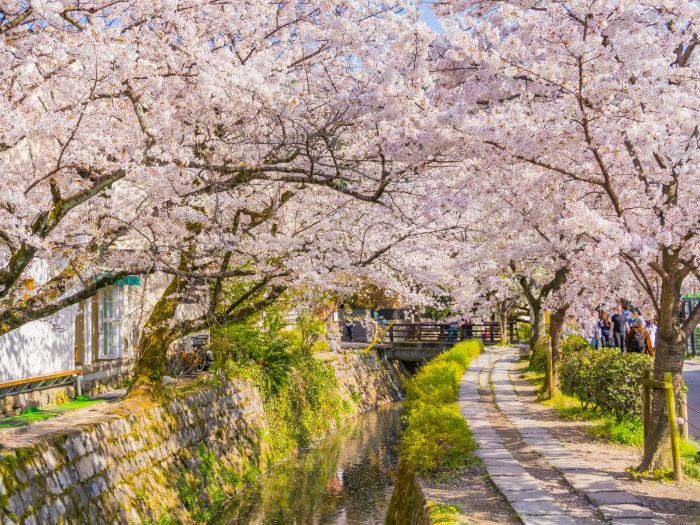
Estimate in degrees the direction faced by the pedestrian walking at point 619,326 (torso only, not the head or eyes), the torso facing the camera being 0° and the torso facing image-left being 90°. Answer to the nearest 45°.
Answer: approximately 0°

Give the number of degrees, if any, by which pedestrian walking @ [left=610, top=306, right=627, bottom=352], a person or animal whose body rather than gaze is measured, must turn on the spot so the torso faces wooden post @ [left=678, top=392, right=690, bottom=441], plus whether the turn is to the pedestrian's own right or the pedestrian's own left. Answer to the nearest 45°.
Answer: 0° — they already face it

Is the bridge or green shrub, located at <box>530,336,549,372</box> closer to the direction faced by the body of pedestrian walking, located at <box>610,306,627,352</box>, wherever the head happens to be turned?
the green shrub

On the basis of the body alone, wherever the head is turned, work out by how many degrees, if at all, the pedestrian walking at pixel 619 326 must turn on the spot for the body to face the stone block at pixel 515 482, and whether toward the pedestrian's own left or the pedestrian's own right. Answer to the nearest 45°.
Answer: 0° — they already face it

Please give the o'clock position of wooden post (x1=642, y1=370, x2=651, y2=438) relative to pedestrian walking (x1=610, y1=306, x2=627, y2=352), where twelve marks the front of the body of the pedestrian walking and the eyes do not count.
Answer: The wooden post is roughly at 12 o'clock from the pedestrian walking.

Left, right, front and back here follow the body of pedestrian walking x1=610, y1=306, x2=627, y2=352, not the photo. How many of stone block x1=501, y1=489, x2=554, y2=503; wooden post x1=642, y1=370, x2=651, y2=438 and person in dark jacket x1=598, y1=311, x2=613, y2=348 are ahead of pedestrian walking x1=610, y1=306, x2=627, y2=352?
2

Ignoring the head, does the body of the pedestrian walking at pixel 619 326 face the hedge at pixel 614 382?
yes

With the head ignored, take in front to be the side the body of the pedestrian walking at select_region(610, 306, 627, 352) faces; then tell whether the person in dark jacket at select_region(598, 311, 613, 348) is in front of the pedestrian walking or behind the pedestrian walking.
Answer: behind

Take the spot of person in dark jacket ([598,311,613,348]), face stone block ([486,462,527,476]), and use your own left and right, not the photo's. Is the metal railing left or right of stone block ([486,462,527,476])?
right
